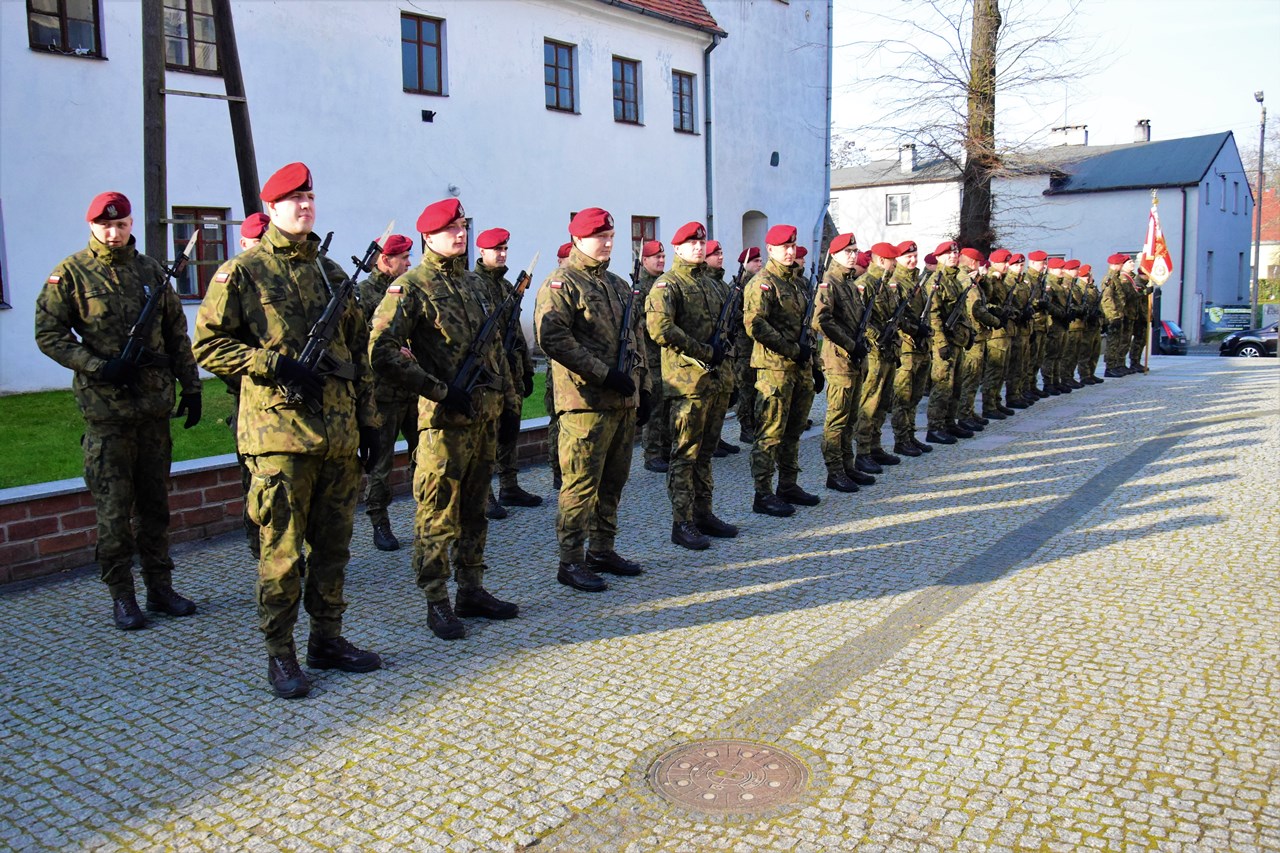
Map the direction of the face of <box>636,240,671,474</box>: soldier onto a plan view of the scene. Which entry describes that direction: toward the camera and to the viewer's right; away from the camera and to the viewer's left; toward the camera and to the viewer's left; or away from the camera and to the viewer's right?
toward the camera and to the viewer's right

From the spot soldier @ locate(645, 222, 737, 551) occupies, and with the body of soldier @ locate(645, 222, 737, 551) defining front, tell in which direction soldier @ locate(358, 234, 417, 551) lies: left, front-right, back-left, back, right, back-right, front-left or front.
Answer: back-right

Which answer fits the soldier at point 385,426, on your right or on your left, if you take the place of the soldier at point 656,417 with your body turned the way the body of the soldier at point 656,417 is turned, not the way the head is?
on your right

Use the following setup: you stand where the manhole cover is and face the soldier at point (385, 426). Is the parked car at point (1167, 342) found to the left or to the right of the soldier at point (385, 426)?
right

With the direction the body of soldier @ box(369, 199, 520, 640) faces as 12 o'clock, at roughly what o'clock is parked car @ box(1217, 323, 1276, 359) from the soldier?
The parked car is roughly at 9 o'clock from the soldier.

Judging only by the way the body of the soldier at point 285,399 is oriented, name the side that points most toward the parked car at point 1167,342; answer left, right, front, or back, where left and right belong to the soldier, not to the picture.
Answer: left

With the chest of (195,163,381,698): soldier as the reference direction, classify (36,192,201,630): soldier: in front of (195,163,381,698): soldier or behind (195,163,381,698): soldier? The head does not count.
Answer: behind

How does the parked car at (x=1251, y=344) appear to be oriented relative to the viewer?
to the viewer's left

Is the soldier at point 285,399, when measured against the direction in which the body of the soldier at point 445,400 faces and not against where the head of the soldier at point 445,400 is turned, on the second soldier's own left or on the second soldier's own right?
on the second soldier's own right

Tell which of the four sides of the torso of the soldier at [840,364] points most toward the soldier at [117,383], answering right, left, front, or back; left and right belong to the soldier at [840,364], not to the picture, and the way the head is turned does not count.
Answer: right

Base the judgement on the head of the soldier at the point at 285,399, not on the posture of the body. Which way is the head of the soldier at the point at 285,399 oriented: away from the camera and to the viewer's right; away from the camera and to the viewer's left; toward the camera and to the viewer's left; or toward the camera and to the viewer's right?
toward the camera and to the viewer's right
